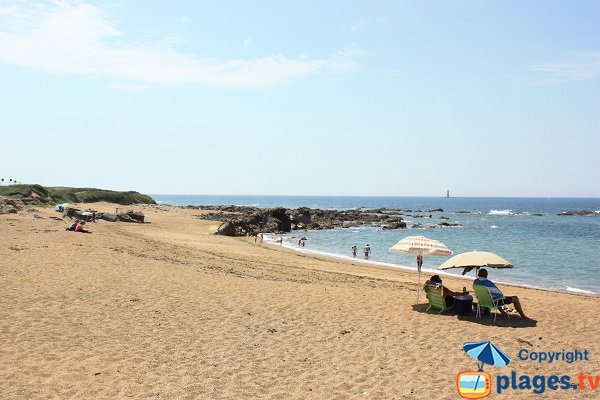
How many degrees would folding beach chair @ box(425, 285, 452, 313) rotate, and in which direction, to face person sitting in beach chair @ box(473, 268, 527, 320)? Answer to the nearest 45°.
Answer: approximately 45° to its right

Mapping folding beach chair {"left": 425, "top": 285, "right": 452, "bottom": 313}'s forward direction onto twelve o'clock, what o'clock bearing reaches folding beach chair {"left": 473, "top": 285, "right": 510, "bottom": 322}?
folding beach chair {"left": 473, "top": 285, "right": 510, "bottom": 322} is roughly at 2 o'clock from folding beach chair {"left": 425, "top": 285, "right": 452, "bottom": 313}.

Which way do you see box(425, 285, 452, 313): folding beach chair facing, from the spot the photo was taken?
facing away from the viewer and to the right of the viewer
